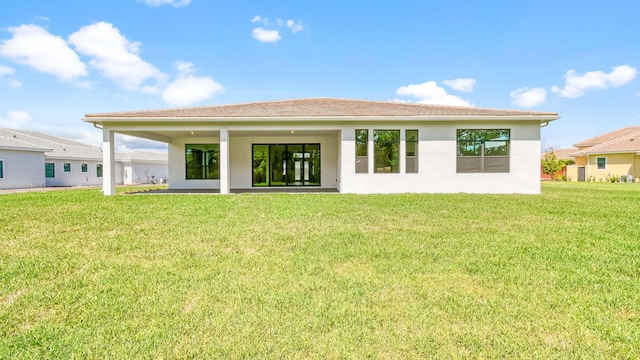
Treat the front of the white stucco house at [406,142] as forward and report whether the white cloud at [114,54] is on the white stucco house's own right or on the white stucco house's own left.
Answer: on the white stucco house's own left

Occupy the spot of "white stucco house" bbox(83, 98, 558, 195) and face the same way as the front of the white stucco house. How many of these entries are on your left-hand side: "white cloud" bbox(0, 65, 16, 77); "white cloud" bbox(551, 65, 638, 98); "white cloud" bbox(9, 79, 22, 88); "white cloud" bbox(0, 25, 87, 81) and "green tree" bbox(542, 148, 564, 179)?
3

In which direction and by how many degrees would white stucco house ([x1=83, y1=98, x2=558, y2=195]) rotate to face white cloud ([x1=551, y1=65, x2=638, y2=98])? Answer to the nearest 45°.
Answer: approximately 45° to its right

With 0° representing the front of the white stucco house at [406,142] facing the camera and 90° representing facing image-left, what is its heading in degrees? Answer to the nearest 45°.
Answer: approximately 180°

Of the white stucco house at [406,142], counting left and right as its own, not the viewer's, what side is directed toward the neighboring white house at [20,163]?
left

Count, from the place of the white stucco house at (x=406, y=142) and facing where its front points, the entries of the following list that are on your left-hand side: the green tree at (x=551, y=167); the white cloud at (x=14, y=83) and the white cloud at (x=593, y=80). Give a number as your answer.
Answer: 1

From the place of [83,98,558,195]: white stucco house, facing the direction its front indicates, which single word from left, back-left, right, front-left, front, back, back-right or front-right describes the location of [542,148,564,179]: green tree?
front-right

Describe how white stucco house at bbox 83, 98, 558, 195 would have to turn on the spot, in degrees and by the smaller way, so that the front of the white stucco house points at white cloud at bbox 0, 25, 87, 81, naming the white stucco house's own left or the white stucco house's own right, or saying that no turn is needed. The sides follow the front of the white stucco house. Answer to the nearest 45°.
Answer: approximately 90° to the white stucco house's own left

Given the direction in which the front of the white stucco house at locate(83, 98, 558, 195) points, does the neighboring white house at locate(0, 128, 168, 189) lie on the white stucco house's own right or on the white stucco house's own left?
on the white stucco house's own left

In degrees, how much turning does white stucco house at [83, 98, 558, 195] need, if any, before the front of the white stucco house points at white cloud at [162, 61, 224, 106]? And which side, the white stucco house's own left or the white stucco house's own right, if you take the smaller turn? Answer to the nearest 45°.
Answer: approximately 45° to the white stucco house's own left

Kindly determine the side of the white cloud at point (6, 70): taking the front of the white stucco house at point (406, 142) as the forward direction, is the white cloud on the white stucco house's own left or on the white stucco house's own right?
on the white stucco house's own left
